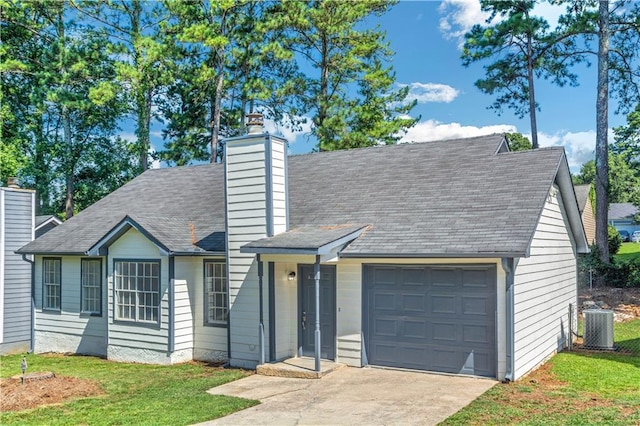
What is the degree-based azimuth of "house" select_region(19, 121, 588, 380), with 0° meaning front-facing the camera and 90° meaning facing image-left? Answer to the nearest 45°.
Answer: approximately 0°

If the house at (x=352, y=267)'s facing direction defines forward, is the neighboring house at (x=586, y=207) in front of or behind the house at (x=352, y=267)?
behind

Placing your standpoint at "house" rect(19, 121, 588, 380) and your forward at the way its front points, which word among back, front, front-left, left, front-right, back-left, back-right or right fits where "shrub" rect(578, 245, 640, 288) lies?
back-left

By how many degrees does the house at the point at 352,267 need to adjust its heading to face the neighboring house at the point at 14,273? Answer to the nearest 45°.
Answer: approximately 135° to its right

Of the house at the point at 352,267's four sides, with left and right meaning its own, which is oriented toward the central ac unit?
left

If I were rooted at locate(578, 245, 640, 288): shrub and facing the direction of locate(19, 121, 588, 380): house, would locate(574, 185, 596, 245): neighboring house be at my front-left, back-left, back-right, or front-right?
back-right
